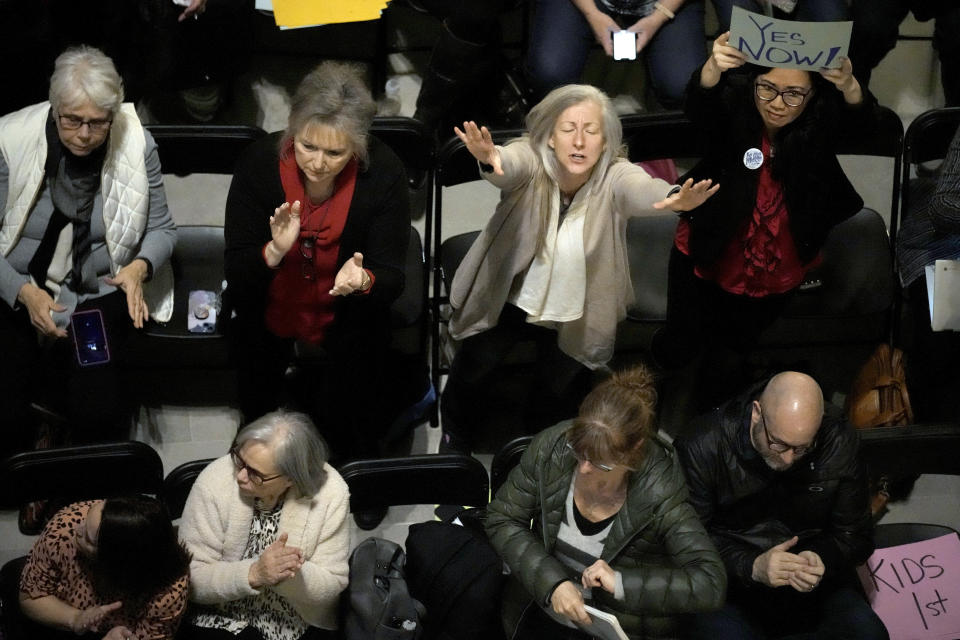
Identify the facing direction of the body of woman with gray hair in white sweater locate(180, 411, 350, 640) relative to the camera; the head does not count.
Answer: toward the camera

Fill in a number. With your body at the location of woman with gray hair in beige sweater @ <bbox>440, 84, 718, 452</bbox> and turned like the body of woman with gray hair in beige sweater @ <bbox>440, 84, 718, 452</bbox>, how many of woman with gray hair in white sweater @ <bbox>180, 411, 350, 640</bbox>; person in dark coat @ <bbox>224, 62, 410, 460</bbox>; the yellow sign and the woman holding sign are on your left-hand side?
1

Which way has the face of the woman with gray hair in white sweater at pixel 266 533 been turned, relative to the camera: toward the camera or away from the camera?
toward the camera

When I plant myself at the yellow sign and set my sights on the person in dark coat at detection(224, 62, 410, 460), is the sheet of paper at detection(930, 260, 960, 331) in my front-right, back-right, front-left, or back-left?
front-left

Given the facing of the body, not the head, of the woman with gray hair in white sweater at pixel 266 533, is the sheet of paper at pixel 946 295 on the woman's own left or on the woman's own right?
on the woman's own left

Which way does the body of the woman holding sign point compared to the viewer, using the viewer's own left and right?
facing the viewer

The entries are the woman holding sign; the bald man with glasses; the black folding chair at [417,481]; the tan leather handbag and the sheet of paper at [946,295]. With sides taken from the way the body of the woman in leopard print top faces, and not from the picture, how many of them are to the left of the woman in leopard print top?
5

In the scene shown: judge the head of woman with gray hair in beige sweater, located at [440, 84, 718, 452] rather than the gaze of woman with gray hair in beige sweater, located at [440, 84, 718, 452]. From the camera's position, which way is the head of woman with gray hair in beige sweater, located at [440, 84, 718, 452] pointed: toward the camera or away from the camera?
toward the camera

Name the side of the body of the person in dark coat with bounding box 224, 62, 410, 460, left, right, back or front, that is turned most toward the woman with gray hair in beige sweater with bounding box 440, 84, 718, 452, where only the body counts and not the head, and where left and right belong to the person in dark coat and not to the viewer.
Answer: left

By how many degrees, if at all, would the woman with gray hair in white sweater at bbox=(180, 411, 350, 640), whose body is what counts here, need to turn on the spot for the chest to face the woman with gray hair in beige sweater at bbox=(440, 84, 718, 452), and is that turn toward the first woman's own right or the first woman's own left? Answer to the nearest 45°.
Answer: approximately 90° to the first woman's own left

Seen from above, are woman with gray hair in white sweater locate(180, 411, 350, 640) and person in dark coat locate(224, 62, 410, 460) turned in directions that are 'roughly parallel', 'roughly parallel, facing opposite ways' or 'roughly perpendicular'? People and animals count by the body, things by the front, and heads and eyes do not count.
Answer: roughly parallel

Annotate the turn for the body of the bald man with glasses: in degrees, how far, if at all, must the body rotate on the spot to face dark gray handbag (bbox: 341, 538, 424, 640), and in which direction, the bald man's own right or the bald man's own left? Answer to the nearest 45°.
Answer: approximately 45° to the bald man's own right

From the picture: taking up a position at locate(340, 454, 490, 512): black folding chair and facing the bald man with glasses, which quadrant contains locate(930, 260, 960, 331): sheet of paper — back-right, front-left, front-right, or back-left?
front-left

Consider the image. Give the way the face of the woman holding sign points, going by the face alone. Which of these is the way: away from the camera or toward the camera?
toward the camera

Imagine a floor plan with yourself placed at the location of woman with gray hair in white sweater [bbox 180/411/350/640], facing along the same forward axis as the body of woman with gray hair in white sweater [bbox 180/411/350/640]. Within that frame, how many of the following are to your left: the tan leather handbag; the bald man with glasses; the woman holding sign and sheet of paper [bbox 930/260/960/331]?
4
